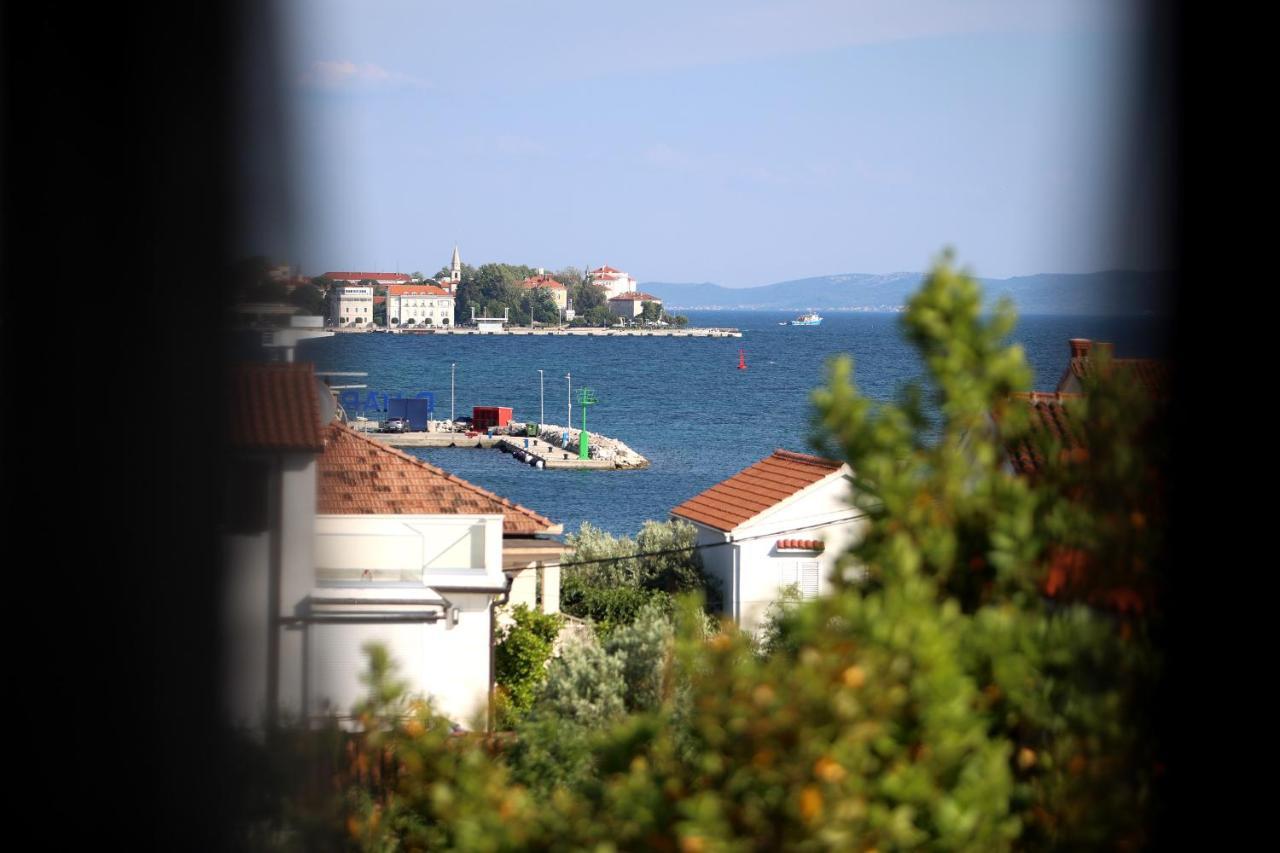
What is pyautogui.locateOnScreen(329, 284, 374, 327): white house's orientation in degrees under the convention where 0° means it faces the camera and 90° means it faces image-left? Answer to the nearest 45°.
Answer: approximately 0°
